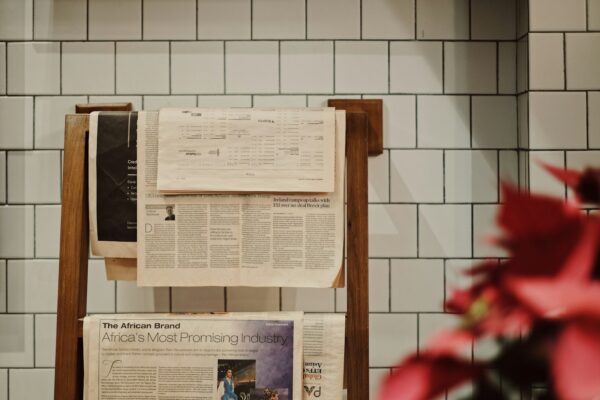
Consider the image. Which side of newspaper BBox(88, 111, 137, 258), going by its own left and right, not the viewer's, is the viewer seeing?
front

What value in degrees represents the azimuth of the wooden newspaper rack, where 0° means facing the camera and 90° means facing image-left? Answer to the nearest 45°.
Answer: approximately 0°

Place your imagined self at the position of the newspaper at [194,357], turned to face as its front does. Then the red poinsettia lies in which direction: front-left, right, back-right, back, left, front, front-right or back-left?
front

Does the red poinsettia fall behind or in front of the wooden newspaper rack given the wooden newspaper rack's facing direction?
in front

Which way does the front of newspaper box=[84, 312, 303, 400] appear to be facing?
toward the camera

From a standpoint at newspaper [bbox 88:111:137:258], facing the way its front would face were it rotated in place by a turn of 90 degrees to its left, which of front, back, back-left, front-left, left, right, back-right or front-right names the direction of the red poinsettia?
right

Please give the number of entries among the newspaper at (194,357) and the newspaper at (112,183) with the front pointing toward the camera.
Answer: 2
